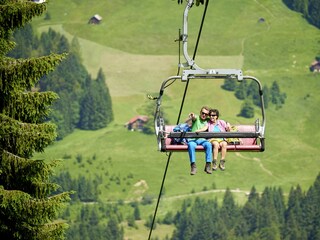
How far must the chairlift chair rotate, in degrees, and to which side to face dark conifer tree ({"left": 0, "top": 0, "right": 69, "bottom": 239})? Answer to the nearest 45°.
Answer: approximately 45° to its right

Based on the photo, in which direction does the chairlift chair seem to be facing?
toward the camera
